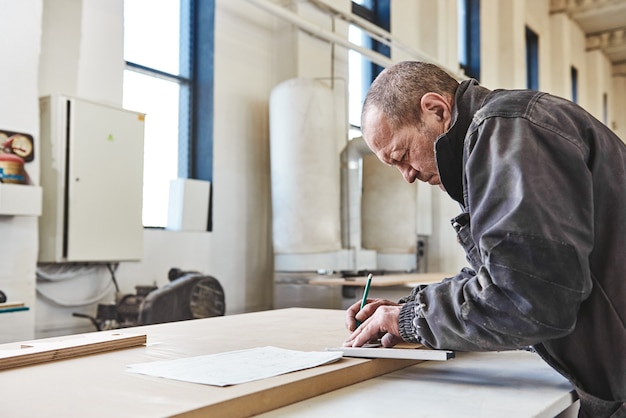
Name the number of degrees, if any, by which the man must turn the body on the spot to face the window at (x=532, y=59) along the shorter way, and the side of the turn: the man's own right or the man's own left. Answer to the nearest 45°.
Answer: approximately 90° to the man's own right

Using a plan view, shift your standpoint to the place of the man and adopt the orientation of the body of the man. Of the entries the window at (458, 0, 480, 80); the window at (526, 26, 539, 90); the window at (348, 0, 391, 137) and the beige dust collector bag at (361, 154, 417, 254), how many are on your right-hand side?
4

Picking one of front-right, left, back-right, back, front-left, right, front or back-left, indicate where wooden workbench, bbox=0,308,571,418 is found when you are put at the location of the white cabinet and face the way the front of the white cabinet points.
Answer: front-right

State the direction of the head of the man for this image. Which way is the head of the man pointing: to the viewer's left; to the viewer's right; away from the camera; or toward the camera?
to the viewer's left

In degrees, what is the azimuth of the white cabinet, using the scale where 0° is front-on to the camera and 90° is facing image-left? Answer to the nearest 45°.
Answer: approximately 315°

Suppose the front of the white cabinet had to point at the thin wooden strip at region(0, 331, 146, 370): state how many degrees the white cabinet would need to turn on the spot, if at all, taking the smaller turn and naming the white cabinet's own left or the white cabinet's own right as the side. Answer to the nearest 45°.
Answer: approximately 45° to the white cabinet's own right

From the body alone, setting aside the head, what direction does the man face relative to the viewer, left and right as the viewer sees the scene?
facing to the left of the viewer

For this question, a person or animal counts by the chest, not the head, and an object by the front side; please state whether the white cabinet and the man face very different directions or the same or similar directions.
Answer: very different directions
